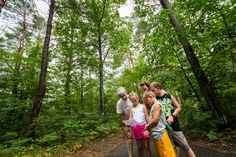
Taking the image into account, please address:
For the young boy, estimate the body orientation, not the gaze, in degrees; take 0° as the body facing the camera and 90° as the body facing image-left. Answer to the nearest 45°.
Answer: approximately 45°

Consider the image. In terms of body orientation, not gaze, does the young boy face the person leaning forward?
no

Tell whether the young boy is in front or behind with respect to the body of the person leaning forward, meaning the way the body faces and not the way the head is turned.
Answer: in front

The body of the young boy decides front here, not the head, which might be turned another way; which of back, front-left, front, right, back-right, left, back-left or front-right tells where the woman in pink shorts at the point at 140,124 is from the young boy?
front-right
